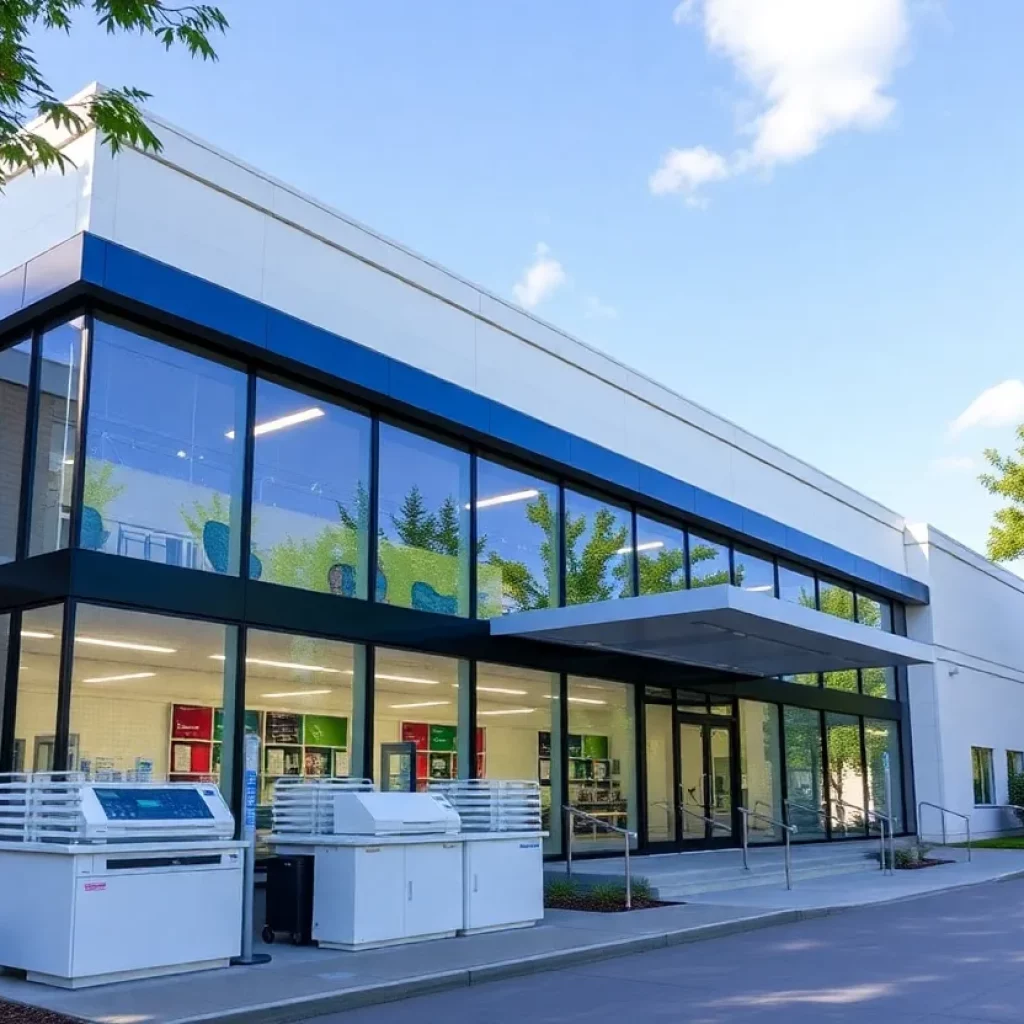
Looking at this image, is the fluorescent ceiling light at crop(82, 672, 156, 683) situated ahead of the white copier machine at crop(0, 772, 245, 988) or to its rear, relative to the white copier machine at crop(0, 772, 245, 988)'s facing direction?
to the rear

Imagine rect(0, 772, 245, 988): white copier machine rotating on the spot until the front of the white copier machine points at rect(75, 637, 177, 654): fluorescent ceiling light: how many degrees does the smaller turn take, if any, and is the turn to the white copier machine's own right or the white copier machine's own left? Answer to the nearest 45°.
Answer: approximately 135° to the white copier machine's own left

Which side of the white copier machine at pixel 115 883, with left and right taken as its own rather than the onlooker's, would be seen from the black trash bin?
left

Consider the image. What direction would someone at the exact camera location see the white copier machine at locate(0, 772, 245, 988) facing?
facing the viewer and to the right of the viewer

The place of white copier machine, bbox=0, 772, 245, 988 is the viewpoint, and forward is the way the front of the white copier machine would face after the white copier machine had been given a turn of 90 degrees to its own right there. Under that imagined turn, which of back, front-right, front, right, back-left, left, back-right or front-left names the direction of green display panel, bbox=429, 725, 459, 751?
back

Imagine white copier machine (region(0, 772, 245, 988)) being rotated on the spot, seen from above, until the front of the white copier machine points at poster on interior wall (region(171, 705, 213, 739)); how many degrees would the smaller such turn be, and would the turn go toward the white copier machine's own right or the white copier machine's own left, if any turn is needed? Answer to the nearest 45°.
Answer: approximately 135° to the white copier machine's own left

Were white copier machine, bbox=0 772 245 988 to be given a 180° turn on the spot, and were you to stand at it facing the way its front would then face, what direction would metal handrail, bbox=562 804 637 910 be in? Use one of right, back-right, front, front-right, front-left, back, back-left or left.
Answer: right
